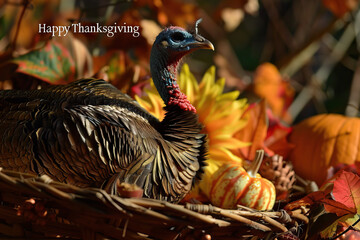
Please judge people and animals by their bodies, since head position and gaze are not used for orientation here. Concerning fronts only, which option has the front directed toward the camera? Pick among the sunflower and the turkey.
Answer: the sunflower

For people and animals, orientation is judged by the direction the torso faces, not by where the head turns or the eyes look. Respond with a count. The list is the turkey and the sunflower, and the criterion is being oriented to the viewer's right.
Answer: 1

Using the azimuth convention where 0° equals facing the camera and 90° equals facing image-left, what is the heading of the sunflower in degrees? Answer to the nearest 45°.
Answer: approximately 0°

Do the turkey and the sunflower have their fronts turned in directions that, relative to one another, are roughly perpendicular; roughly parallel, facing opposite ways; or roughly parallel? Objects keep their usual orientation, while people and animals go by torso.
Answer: roughly perpendicular

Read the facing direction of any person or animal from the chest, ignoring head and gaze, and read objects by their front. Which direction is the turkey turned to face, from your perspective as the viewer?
facing to the right of the viewer

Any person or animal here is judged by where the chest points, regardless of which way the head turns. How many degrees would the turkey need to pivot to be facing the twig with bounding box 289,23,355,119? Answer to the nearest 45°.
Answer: approximately 45° to its left

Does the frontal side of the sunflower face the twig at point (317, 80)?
no
